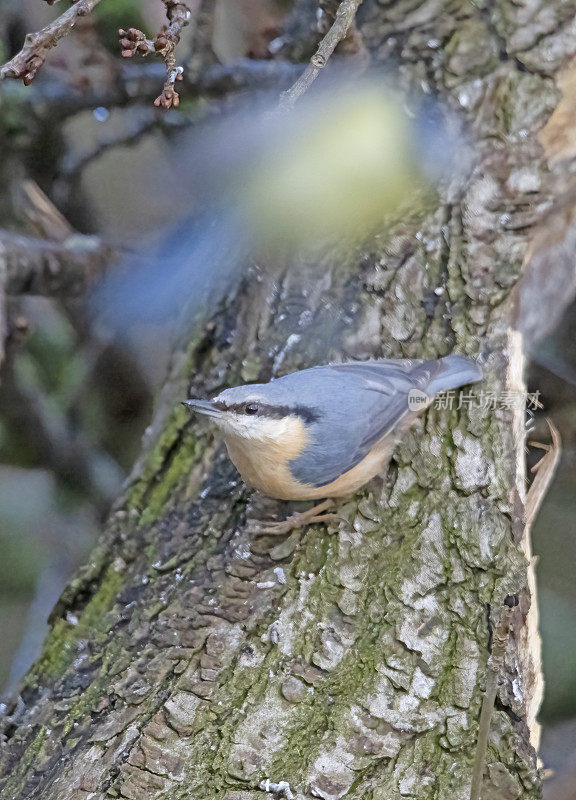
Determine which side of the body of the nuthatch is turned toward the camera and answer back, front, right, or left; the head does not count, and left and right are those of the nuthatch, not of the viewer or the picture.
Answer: left
